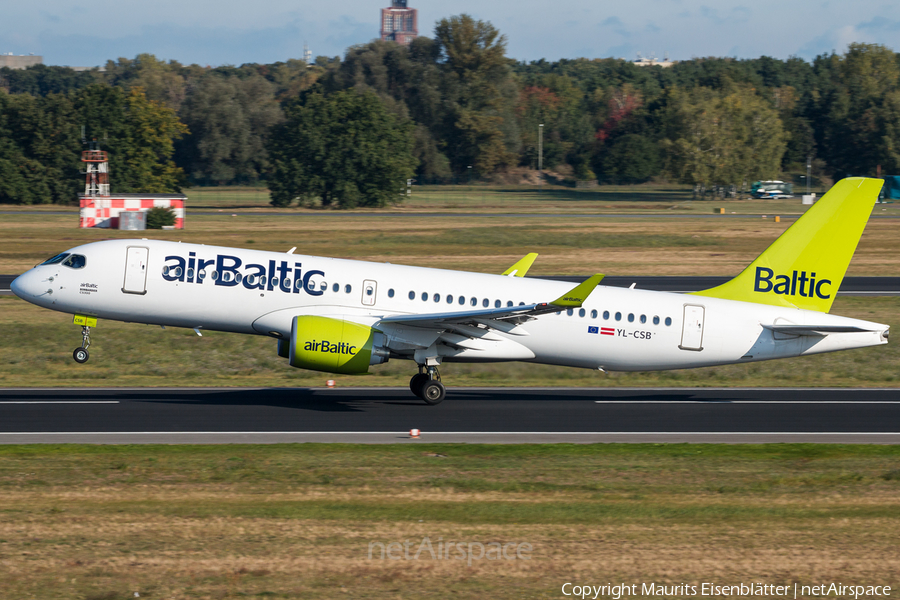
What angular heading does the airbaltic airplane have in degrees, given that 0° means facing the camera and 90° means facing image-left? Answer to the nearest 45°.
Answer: approximately 90°
